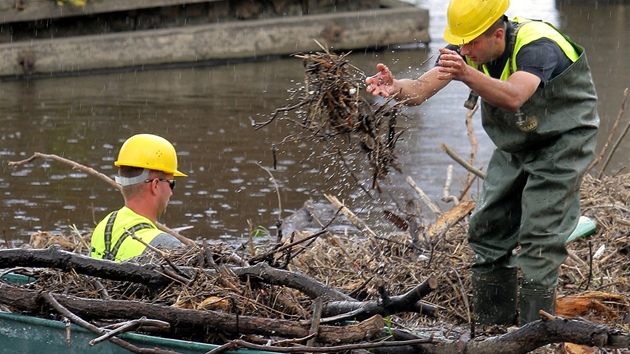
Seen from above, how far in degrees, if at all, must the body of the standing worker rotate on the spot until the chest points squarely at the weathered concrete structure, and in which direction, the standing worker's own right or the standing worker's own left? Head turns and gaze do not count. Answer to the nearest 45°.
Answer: approximately 90° to the standing worker's own right

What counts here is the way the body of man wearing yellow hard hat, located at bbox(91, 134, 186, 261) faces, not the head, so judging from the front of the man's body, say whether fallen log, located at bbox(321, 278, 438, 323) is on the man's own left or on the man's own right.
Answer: on the man's own right

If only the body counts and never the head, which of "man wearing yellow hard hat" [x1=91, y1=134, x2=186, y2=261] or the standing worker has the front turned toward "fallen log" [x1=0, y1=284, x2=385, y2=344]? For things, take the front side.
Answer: the standing worker

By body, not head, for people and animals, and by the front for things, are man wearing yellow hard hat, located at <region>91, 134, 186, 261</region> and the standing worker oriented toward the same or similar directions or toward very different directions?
very different directions

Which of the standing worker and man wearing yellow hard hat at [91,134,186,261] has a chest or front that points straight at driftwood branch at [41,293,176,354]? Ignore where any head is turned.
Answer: the standing worker

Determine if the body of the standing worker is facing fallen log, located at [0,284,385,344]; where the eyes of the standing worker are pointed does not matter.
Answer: yes

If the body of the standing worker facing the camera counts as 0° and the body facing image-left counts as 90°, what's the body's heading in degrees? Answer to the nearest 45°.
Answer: approximately 45°

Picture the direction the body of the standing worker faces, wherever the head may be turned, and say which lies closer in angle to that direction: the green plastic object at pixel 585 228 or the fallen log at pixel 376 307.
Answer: the fallen log

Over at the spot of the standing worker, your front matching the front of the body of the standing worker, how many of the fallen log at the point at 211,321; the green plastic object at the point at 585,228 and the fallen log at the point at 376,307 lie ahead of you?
2

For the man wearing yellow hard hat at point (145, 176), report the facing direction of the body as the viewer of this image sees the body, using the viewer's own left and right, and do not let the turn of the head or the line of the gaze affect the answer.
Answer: facing away from the viewer and to the right of the viewer

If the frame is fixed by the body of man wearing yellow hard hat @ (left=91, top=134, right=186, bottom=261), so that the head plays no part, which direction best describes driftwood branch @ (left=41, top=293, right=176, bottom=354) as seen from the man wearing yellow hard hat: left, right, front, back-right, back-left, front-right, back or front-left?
back-right

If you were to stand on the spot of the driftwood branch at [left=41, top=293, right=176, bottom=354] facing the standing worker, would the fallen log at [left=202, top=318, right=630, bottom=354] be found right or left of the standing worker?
right
